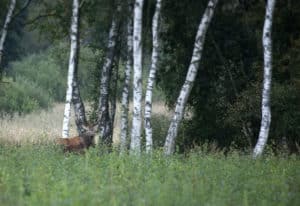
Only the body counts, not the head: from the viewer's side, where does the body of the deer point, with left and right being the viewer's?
facing to the right of the viewer

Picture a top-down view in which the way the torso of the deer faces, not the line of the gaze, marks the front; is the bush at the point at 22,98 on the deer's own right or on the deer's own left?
on the deer's own left
